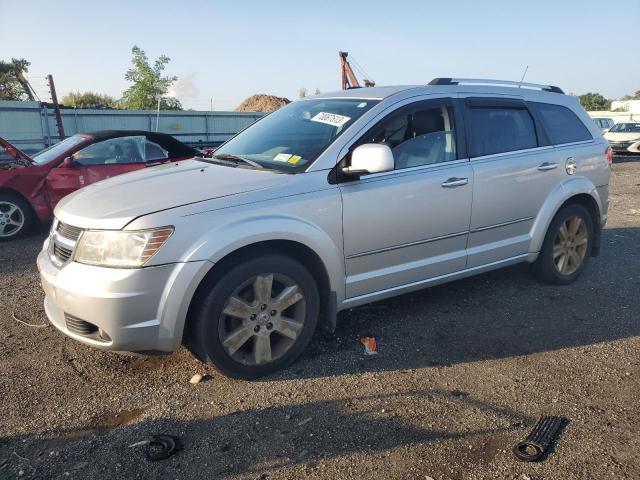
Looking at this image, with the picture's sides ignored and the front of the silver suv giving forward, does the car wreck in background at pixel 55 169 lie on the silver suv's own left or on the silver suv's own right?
on the silver suv's own right

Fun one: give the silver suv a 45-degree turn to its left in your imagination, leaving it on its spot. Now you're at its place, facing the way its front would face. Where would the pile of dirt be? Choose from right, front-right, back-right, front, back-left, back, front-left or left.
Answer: back

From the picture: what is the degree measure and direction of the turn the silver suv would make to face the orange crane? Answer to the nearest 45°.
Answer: approximately 135° to its right

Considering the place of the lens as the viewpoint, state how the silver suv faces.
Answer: facing the viewer and to the left of the viewer

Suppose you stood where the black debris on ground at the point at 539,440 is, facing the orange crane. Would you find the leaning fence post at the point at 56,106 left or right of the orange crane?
left

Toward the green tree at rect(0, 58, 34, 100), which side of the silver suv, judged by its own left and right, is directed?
right

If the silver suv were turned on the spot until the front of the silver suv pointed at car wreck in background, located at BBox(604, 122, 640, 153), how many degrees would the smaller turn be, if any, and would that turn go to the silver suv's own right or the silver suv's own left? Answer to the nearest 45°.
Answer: approximately 180°

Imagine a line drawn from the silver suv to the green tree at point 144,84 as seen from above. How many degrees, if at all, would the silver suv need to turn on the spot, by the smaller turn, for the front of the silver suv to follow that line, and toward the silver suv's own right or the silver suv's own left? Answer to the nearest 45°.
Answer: approximately 135° to the silver suv's own right

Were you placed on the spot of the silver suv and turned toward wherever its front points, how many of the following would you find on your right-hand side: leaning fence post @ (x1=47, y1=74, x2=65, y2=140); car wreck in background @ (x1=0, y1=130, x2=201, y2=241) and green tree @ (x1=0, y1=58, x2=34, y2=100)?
3
